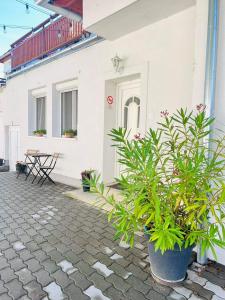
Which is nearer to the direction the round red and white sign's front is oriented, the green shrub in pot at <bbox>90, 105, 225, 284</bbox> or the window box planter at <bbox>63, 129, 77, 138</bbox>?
the green shrub in pot

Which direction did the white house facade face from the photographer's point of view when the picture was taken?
facing the viewer and to the left of the viewer

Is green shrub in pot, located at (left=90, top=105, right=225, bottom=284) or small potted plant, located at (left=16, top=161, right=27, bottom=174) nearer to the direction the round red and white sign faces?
the green shrub in pot

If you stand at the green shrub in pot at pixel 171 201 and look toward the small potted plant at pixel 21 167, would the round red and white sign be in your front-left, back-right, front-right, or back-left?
front-right
